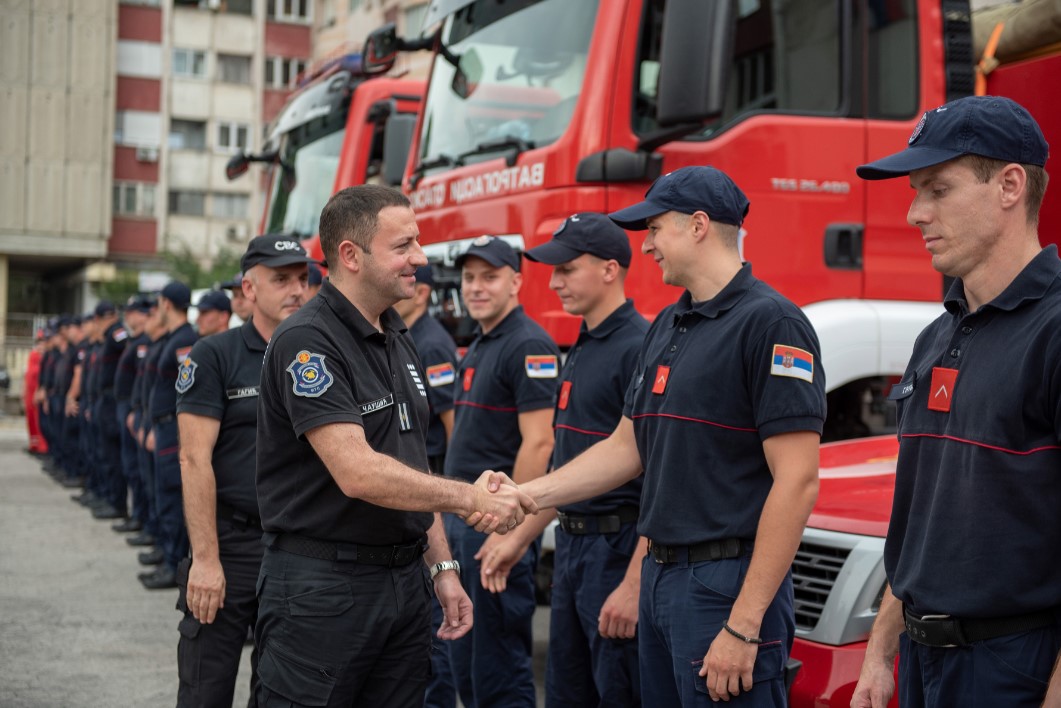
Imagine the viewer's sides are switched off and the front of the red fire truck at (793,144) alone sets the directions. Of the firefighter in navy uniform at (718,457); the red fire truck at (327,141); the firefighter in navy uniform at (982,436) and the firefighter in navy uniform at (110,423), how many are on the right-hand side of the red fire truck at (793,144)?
2

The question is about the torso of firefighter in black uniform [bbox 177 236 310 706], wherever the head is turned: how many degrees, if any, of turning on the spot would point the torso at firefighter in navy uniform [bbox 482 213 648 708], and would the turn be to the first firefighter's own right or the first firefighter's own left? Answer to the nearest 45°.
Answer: approximately 45° to the first firefighter's own left

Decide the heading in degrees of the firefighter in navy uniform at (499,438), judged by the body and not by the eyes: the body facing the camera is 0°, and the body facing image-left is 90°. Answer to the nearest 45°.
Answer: approximately 45°

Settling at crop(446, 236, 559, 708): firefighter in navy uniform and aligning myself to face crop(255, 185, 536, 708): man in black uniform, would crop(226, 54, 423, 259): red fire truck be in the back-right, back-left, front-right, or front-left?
back-right

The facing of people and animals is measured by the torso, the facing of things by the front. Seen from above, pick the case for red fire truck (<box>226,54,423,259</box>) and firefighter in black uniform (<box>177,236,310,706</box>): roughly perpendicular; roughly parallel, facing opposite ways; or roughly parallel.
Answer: roughly perpendicular

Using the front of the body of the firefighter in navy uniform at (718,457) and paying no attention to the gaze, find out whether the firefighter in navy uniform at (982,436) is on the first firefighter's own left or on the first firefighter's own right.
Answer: on the first firefighter's own left

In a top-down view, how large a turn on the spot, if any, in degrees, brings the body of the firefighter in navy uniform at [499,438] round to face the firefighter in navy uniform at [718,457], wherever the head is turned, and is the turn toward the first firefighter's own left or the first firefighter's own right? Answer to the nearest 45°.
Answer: approximately 45° to the first firefighter's own left

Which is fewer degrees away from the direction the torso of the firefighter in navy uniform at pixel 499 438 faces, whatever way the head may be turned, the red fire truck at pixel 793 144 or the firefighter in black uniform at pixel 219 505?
the firefighter in black uniform

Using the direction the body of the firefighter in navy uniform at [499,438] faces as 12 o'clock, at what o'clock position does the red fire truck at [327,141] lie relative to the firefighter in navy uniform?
The red fire truck is roughly at 4 o'clock from the firefighter in navy uniform.

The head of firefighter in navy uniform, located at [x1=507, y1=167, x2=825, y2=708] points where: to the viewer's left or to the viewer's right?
to the viewer's left

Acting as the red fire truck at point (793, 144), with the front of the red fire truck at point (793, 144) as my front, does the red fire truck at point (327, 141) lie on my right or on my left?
on my right

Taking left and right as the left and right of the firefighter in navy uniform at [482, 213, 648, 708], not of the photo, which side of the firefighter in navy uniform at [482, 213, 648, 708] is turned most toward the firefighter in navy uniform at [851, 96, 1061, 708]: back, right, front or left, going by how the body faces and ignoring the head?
left
